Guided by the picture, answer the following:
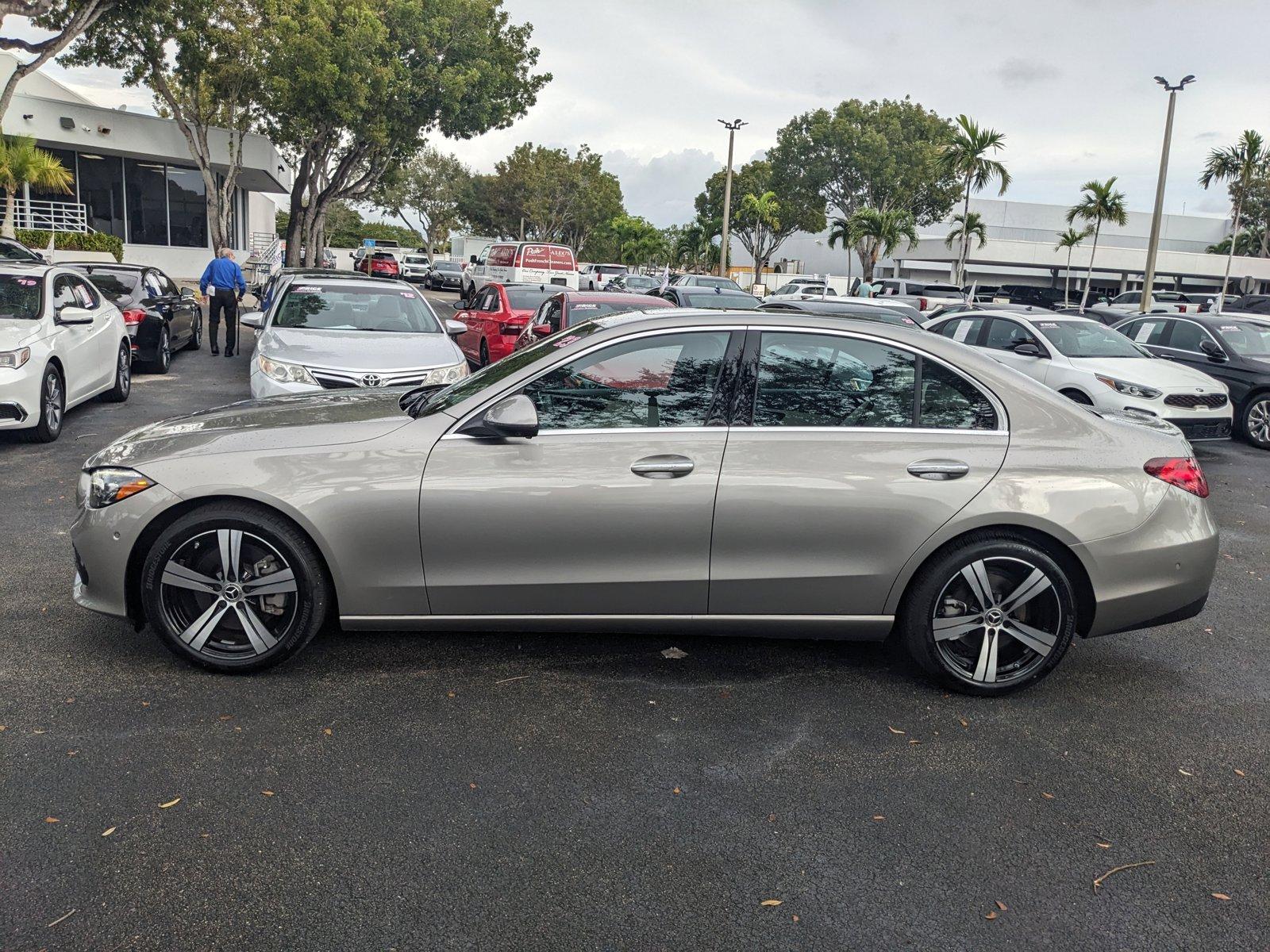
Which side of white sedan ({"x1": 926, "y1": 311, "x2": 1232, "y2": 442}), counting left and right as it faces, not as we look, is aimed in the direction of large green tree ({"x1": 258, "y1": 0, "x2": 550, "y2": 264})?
back

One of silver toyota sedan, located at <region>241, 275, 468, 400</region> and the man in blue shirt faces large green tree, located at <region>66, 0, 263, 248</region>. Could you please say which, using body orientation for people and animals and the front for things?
the man in blue shirt

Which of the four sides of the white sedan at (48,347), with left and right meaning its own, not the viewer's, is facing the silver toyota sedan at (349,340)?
left

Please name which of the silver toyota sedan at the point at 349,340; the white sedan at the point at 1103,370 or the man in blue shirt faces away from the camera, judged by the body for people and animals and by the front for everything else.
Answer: the man in blue shirt

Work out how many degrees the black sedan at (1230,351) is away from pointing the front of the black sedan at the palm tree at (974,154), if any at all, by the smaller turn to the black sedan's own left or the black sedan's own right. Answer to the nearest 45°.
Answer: approximately 135° to the black sedan's own left

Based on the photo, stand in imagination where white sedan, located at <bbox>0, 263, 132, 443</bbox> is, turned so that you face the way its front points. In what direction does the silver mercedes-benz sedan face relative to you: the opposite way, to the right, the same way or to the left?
to the right

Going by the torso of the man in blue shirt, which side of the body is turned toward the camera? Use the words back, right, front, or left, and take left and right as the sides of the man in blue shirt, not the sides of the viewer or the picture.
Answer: back

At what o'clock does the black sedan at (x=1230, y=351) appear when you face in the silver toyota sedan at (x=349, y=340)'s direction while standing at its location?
The black sedan is roughly at 9 o'clock from the silver toyota sedan.

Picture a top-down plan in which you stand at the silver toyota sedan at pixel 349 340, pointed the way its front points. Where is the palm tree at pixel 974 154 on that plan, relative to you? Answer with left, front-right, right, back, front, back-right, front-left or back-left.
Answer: back-left
